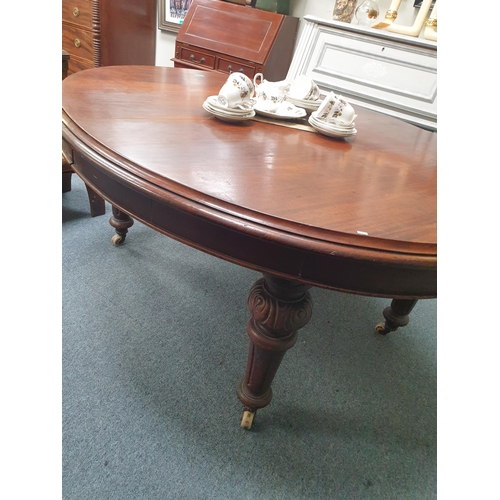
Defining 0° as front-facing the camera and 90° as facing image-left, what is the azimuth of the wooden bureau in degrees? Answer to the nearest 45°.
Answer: approximately 45°

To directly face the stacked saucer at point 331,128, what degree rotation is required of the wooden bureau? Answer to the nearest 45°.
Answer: approximately 45° to its left

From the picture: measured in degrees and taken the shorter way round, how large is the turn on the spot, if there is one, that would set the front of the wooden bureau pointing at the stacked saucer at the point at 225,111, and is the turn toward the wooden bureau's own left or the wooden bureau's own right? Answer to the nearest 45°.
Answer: approximately 45° to the wooden bureau's own left

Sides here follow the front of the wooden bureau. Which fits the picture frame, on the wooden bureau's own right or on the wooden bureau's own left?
on the wooden bureau's own right

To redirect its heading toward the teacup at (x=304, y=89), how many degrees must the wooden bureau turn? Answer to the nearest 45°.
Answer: approximately 45° to its left

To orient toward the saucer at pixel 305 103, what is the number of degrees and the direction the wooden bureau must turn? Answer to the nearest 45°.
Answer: approximately 45° to its left
